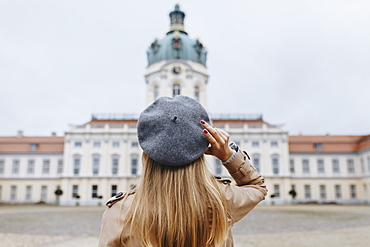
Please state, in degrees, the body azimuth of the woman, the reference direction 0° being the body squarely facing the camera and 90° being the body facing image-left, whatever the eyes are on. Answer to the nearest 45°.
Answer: approximately 180°

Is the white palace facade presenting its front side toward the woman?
yes

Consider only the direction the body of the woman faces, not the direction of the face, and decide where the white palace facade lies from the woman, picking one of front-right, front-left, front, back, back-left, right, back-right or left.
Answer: front

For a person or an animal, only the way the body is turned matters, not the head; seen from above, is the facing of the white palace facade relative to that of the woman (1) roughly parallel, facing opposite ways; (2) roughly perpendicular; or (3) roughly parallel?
roughly parallel, facing opposite ways

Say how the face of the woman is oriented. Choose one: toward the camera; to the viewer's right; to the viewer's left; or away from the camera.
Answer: away from the camera

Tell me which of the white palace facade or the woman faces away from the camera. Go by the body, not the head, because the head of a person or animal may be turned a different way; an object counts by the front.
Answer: the woman

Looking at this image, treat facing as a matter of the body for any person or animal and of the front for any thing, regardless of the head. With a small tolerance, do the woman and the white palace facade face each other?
yes

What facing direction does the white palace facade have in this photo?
toward the camera
